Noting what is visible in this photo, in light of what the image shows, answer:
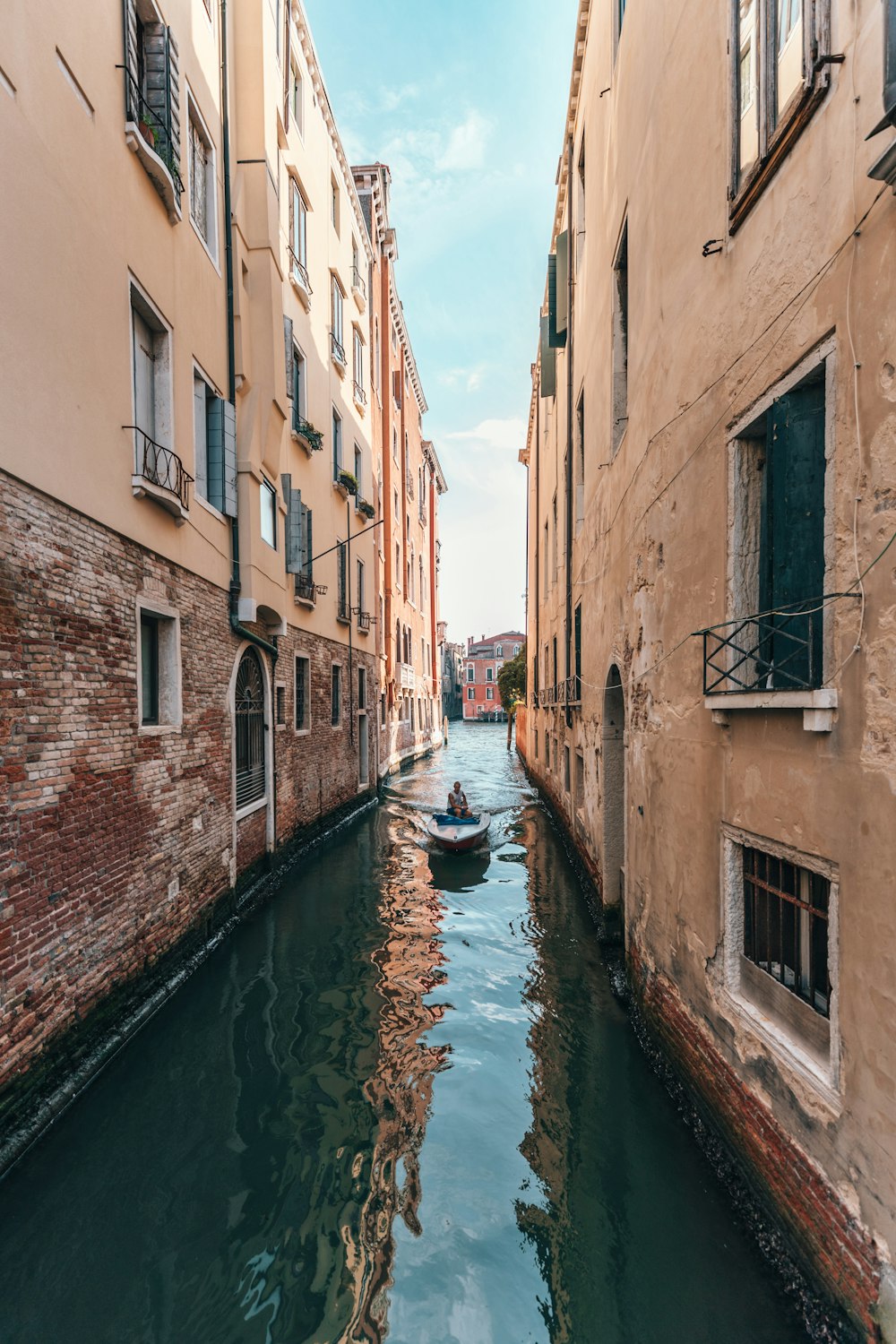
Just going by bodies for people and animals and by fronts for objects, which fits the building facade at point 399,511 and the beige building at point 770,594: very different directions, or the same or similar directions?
very different directions

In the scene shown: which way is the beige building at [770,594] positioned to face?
to the viewer's left

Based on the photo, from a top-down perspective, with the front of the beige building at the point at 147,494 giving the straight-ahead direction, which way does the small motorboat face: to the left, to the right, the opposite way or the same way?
to the right

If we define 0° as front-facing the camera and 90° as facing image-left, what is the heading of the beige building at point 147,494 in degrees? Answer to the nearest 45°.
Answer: approximately 270°

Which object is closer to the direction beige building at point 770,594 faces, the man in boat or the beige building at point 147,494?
the beige building

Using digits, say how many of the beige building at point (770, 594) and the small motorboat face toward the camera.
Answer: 1

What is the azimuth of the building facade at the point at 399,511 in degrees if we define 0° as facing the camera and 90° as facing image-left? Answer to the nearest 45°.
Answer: approximately 270°

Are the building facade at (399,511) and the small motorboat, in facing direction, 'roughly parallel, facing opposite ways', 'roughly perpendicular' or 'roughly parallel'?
roughly perpendicular
